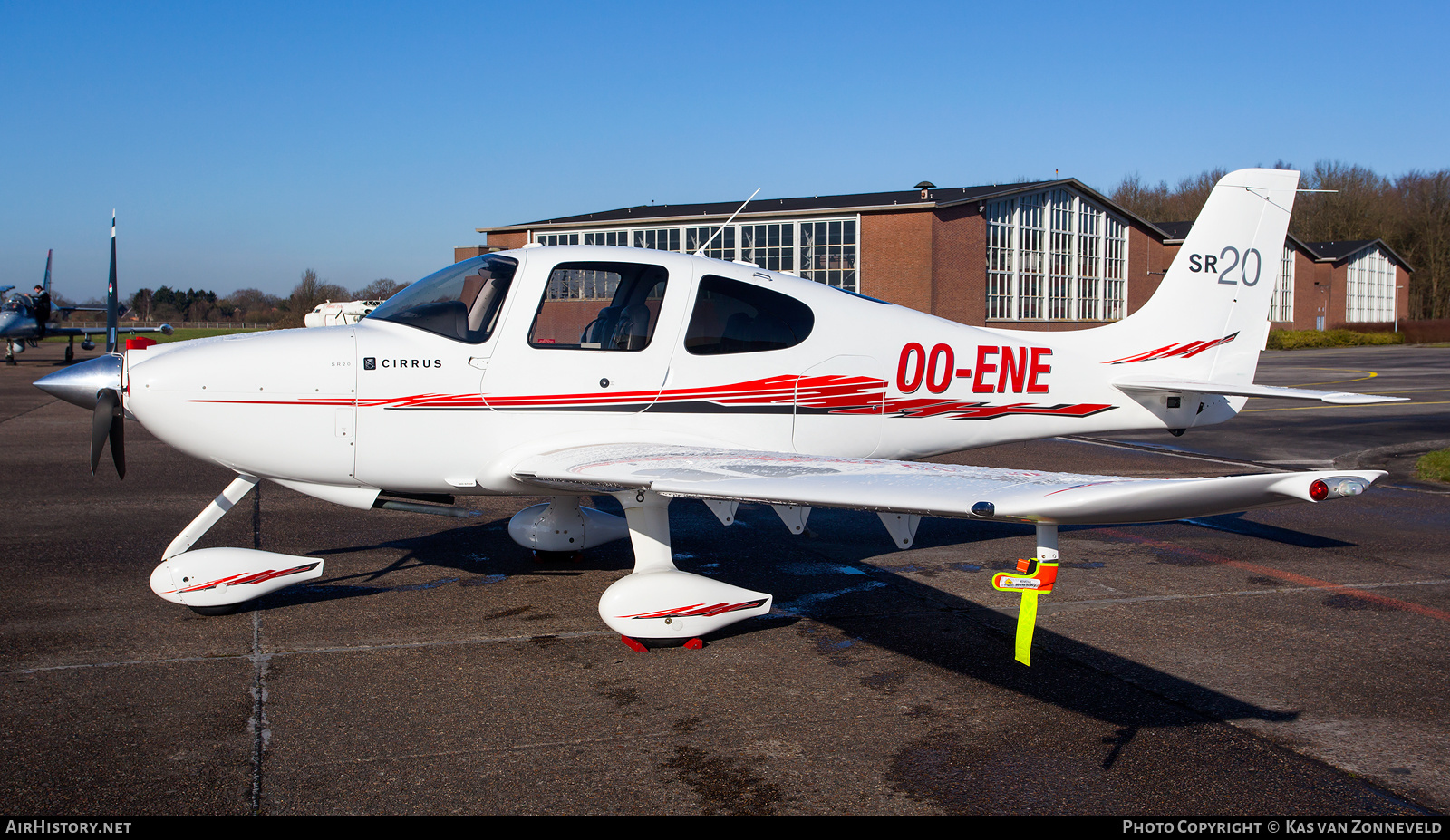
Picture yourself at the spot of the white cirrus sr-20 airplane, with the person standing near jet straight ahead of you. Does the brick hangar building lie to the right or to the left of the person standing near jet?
right

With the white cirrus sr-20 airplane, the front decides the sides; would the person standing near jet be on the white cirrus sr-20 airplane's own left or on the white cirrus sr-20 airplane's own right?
on the white cirrus sr-20 airplane's own right

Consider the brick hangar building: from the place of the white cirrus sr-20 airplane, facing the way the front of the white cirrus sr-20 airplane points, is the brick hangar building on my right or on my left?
on my right

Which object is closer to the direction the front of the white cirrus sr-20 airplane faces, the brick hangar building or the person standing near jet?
the person standing near jet

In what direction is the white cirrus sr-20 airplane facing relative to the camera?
to the viewer's left
